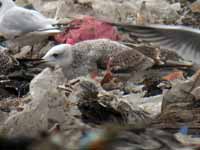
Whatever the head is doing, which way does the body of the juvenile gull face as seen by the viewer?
to the viewer's left

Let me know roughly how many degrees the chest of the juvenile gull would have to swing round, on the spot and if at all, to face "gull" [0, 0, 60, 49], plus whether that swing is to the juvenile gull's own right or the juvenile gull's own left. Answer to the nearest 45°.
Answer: approximately 45° to the juvenile gull's own right
